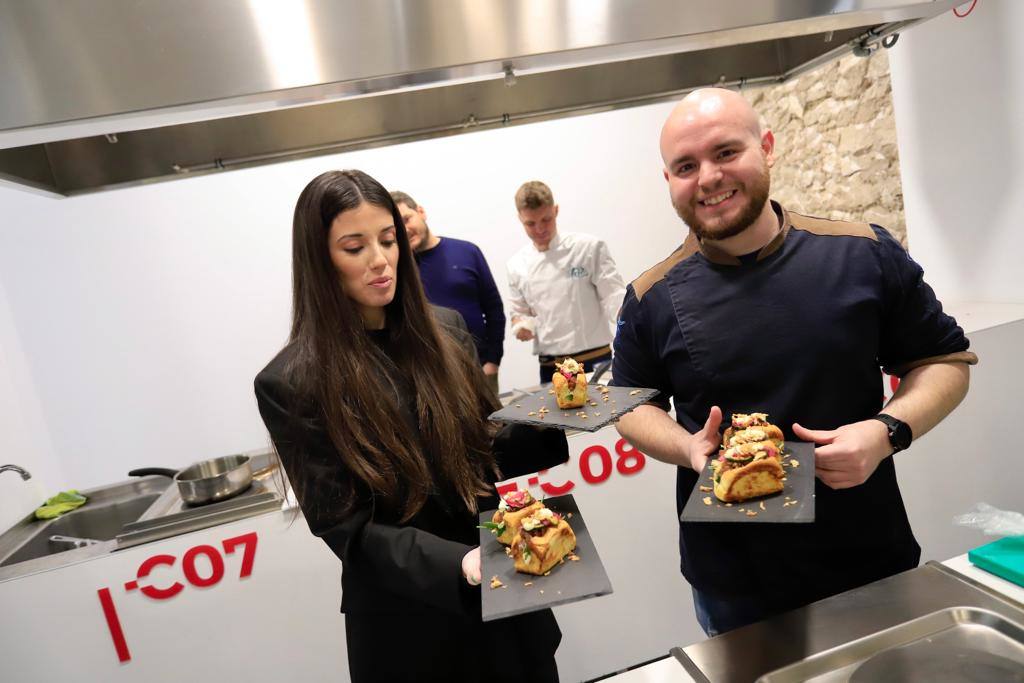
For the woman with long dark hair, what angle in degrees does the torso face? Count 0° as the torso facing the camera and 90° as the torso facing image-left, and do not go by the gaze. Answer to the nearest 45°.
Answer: approximately 315°

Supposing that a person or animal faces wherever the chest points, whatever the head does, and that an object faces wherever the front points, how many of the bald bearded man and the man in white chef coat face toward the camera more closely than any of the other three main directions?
2

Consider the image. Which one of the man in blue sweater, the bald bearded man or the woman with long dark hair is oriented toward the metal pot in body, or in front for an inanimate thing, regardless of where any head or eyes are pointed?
the man in blue sweater

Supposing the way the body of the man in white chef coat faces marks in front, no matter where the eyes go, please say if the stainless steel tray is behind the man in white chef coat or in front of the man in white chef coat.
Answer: in front

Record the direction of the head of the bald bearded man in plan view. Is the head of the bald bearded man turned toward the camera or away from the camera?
toward the camera

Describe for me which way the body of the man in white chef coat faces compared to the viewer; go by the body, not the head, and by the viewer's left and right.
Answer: facing the viewer

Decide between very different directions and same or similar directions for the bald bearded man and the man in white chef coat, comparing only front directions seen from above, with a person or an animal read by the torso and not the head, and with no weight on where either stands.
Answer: same or similar directions

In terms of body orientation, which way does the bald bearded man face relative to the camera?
toward the camera

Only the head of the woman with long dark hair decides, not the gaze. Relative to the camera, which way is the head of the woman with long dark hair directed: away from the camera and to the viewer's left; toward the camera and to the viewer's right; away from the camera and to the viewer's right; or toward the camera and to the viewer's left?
toward the camera and to the viewer's right

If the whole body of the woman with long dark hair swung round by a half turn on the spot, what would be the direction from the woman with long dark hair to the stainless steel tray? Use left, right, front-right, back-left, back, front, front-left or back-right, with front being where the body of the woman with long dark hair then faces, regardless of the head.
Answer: back
